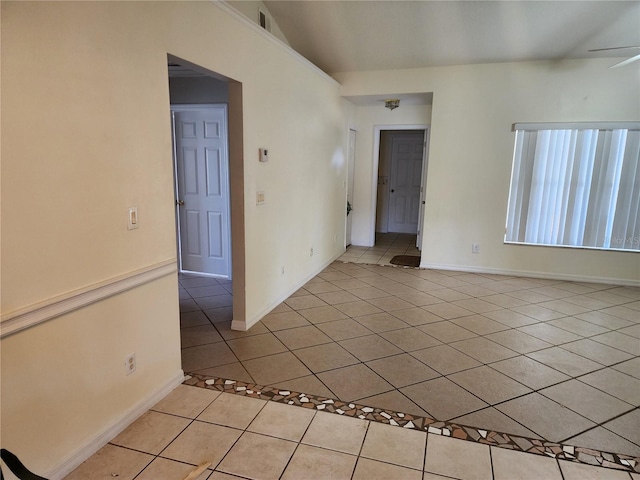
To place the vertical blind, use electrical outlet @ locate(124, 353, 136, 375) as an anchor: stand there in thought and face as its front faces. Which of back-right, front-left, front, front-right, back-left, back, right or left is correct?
front-left

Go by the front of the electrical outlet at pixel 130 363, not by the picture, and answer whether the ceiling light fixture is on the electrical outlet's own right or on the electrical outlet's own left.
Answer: on the electrical outlet's own left

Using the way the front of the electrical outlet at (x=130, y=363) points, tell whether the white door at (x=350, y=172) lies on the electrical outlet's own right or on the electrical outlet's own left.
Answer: on the electrical outlet's own left

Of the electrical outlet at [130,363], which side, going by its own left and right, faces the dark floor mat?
left

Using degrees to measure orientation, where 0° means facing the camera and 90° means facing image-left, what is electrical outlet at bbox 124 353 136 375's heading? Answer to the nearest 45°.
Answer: approximately 315°

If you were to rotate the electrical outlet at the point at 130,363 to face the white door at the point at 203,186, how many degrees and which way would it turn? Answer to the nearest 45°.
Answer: approximately 135° to its left

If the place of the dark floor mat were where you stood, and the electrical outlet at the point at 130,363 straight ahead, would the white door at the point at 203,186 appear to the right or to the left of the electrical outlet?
right
